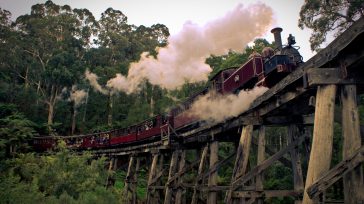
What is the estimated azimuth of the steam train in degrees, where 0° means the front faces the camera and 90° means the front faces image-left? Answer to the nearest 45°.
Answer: approximately 315°
